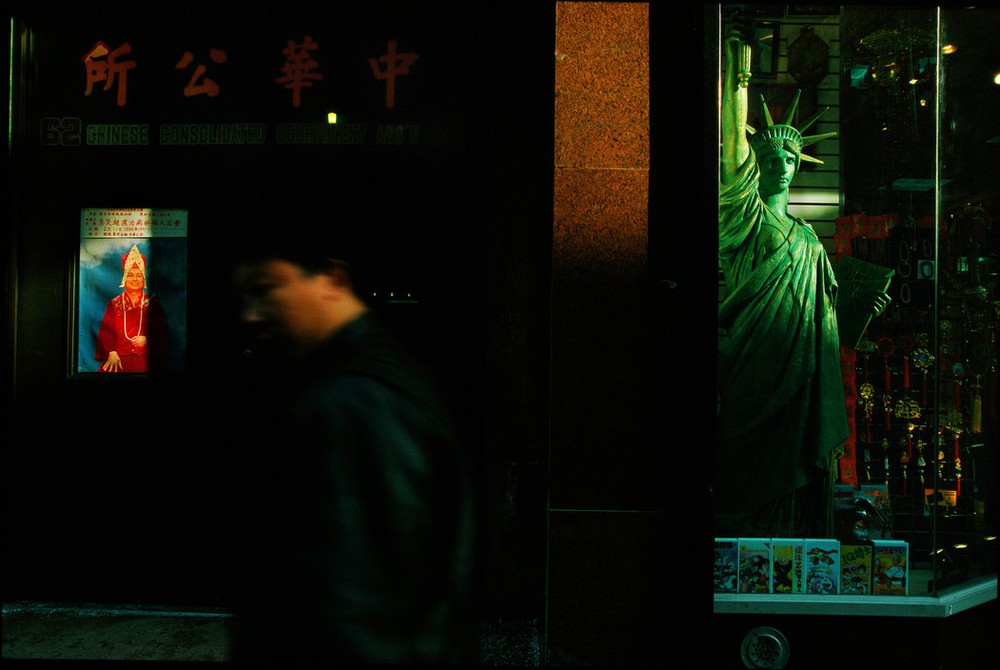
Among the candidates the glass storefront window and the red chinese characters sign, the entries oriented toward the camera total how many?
2

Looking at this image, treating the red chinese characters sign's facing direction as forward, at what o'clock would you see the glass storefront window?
The glass storefront window is roughly at 10 o'clock from the red chinese characters sign.

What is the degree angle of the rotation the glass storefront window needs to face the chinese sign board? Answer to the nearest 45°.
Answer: approximately 90° to its right

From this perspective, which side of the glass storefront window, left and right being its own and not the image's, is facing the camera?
front

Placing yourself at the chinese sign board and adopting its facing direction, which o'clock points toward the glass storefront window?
The glass storefront window is roughly at 10 o'clock from the chinese sign board.

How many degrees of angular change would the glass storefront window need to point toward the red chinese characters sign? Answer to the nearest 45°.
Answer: approximately 90° to its right
